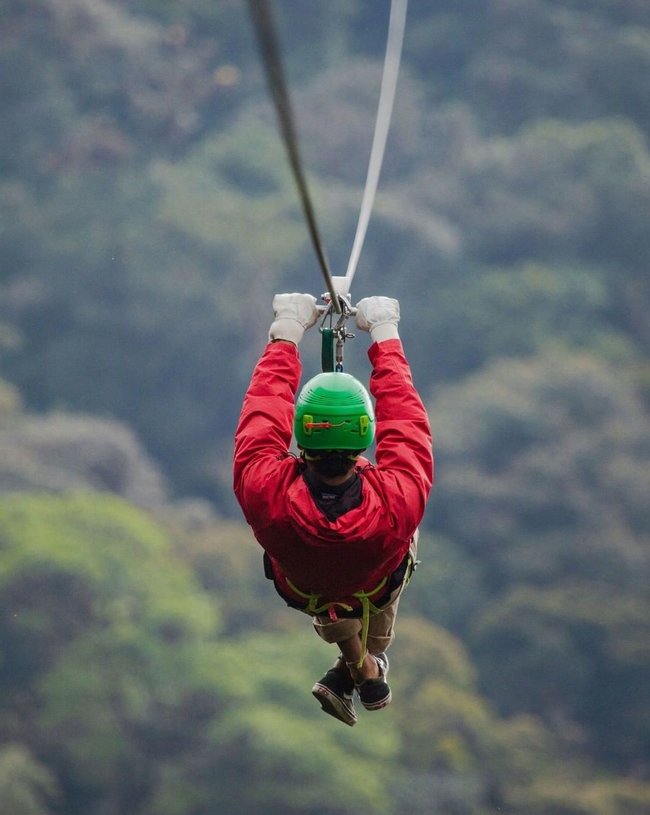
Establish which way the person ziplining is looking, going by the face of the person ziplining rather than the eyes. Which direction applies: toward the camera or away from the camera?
away from the camera

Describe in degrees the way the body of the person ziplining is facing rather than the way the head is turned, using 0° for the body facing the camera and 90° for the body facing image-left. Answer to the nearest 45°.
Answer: approximately 180°
